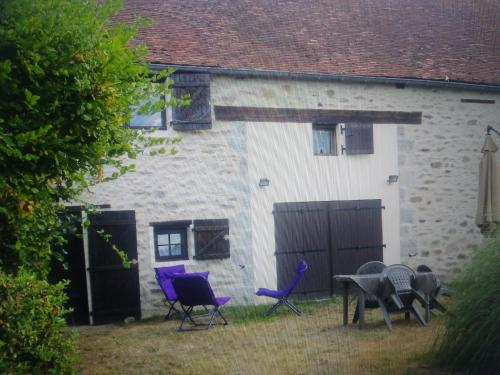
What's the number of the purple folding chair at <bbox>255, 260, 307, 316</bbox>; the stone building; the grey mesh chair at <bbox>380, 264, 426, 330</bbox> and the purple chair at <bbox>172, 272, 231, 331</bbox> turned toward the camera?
1

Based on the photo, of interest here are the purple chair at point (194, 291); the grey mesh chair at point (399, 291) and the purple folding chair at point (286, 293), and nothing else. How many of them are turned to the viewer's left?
1

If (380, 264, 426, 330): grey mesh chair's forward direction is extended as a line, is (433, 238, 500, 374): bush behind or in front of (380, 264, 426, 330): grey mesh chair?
behind

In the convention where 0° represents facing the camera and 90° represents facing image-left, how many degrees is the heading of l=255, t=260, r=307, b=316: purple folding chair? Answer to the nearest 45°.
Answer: approximately 90°

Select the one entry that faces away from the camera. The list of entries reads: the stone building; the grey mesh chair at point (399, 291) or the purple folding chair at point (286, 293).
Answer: the grey mesh chair

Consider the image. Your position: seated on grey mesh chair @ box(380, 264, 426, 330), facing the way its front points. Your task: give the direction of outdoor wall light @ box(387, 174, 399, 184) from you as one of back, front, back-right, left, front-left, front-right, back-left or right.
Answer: front

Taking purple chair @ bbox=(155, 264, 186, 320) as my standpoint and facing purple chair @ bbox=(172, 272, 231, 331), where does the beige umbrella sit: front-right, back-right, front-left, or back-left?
front-left

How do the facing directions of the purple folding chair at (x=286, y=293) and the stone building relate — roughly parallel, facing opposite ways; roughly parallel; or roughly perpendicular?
roughly perpendicular

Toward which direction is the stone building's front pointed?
toward the camera

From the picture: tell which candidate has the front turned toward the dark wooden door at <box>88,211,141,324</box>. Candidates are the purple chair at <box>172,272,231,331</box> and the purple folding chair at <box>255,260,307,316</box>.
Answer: the purple folding chair

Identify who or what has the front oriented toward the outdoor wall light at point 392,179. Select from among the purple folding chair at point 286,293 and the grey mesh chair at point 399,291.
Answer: the grey mesh chair

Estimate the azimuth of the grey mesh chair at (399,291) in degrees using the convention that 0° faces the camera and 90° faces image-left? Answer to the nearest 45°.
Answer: approximately 180°

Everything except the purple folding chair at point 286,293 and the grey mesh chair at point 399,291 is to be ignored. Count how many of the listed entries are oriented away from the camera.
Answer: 1

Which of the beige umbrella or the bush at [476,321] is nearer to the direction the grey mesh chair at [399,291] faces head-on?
the beige umbrella

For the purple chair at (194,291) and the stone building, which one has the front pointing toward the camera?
the stone building

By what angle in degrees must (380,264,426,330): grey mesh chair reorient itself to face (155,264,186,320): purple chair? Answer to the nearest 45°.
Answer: approximately 90° to its left

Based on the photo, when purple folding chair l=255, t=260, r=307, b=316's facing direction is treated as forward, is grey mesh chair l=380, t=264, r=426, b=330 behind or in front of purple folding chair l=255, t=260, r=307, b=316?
behind

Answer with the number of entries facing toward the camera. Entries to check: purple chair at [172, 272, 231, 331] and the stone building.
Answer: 1
